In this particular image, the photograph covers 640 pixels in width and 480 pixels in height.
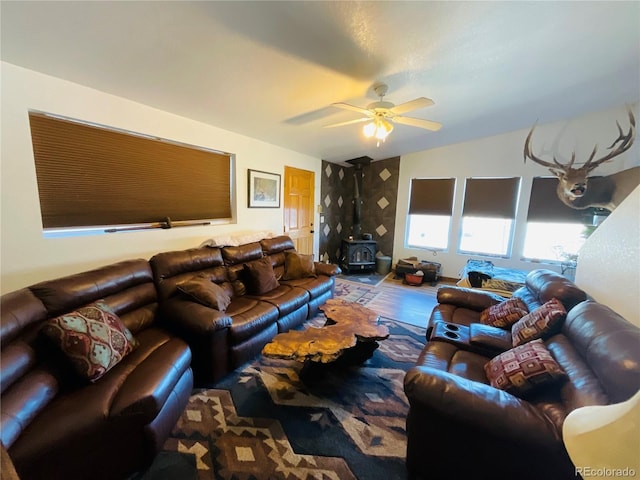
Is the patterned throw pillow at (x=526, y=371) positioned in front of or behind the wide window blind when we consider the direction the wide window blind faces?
in front

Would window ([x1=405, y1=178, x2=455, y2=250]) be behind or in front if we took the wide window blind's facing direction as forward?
in front

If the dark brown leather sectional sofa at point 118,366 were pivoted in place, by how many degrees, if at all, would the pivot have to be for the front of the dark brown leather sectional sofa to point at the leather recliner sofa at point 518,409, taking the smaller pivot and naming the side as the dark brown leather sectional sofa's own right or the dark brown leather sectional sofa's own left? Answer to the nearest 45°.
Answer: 0° — it already faces it

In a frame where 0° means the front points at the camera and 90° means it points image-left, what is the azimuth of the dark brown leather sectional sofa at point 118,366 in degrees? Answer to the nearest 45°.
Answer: approximately 315°

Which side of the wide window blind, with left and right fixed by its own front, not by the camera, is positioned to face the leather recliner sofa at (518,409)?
front

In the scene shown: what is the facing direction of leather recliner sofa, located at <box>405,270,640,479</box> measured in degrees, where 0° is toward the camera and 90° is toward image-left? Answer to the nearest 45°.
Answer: approximately 90°

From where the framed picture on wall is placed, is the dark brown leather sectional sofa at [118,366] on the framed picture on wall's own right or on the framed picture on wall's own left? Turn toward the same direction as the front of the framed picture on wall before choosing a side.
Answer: on the framed picture on wall's own right

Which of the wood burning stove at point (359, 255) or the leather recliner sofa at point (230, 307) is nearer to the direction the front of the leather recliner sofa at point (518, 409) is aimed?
the leather recliner sofa

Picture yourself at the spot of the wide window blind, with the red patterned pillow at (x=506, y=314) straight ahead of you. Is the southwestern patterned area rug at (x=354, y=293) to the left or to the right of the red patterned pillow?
left

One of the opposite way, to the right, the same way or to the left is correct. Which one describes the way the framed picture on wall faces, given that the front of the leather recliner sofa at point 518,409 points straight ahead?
the opposite way

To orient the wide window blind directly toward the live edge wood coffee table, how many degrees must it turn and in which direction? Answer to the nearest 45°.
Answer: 0° — it already faces it

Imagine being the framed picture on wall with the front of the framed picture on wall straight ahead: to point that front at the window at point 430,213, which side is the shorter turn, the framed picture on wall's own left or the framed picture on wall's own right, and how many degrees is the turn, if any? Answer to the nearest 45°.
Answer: approximately 45° to the framed picture on wall's own left

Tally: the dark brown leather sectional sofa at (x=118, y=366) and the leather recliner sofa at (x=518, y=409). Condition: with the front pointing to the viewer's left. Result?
1
